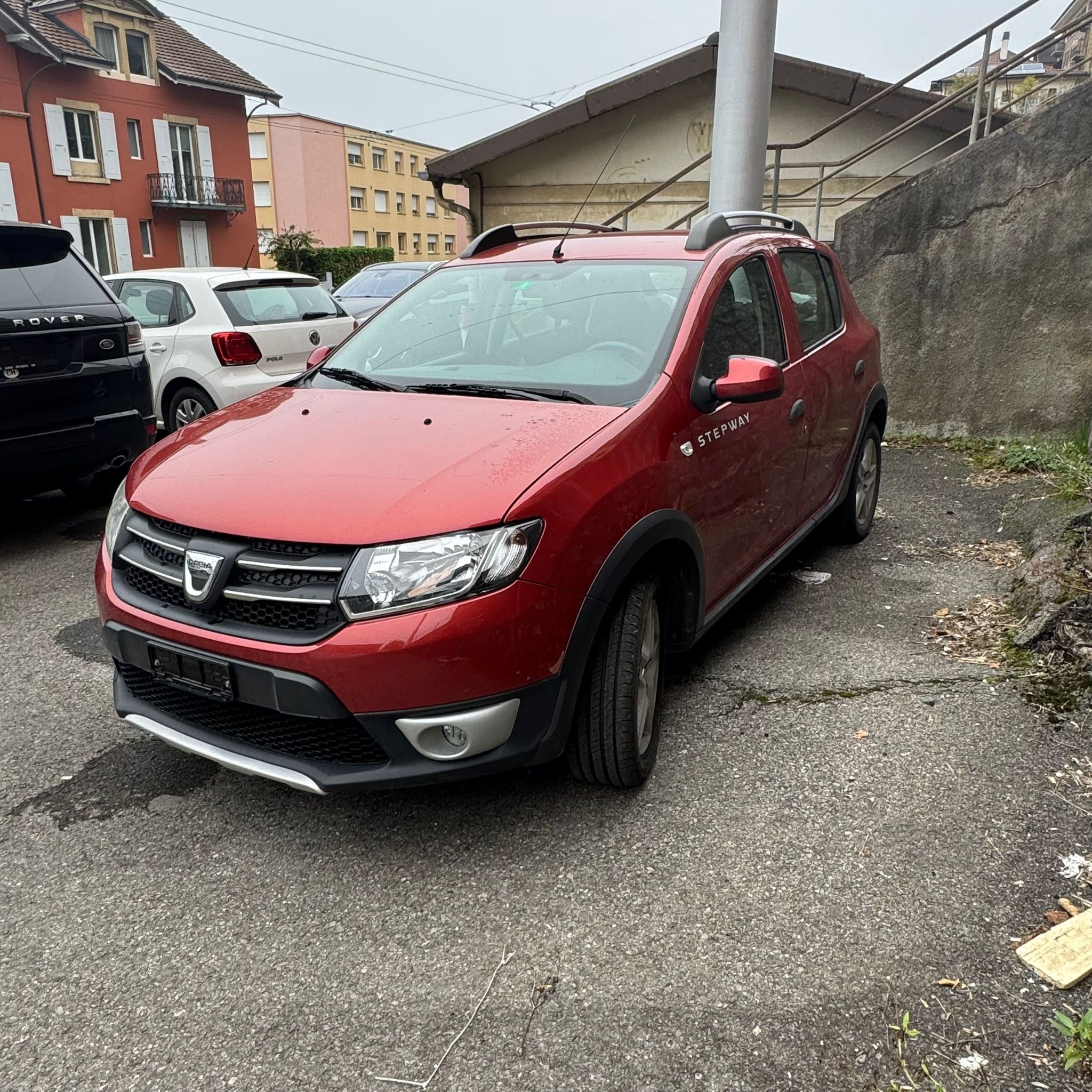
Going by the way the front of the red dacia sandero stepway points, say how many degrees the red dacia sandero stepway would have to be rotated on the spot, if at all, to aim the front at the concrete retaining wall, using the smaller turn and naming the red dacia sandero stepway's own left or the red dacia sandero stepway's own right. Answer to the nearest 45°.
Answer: approximately 180°

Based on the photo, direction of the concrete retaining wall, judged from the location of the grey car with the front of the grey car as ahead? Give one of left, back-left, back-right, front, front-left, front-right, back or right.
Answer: left

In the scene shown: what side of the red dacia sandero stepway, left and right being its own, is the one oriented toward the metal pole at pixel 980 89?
back

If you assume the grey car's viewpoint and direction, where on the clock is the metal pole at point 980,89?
The metal pole is roughly at 9 o'clock from the grey car.

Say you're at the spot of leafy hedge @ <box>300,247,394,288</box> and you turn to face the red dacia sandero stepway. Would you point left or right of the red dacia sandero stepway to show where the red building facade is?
right

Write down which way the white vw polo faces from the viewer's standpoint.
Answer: facing away from the viewer and to the left of the viewer

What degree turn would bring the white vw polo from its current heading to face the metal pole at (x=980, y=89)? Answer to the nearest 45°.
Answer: approximately 135° to its right

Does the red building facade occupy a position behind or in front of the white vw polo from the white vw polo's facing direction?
in front

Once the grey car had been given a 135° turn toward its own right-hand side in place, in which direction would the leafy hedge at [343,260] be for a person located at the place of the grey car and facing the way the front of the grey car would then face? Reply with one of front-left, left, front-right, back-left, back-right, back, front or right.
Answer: front

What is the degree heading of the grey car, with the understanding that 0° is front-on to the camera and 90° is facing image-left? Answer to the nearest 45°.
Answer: approximately 45°

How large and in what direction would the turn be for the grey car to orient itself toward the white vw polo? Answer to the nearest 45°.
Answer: approximately 45° to its left

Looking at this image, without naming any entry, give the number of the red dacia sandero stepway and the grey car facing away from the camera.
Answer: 0

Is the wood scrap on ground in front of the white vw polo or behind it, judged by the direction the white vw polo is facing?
behind

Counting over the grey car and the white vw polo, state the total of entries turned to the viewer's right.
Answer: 0
